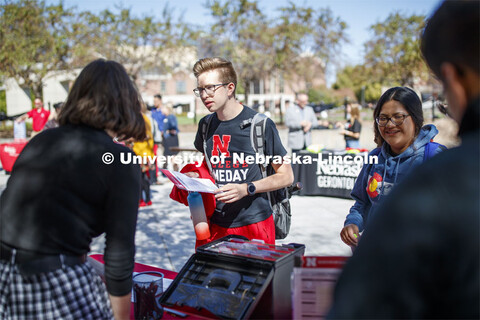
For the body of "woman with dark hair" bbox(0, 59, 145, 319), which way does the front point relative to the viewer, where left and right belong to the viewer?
facing away from the viewer and to the right of the viewer

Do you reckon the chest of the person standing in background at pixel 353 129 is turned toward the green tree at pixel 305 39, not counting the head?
no

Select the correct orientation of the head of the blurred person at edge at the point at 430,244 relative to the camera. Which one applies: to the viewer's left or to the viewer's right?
to the viewer's left

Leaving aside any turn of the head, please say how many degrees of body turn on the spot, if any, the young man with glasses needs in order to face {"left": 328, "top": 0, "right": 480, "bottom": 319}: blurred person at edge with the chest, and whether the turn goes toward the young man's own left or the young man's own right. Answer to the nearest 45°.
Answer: approximately 45° to the young man's own left

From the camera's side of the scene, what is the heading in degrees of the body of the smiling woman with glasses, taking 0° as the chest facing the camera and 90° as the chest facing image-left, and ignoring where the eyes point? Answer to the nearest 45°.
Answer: approximately 45°

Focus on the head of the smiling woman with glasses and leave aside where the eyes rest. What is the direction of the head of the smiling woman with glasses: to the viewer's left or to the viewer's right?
to the viewer's left

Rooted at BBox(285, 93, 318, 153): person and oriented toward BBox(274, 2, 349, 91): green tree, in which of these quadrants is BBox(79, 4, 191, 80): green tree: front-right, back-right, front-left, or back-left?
front-left

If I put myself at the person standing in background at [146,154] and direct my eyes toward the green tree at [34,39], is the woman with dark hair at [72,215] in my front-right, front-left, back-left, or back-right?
back-left

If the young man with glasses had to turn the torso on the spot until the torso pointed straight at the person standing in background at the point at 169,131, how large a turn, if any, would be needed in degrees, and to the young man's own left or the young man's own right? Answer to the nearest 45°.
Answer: approximately 135° to the young man's own right

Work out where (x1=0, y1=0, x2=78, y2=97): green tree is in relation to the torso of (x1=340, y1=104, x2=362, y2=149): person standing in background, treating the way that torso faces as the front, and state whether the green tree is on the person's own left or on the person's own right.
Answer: on the person's own right

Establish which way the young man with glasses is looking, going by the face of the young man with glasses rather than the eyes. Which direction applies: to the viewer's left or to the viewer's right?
to the viewer's left

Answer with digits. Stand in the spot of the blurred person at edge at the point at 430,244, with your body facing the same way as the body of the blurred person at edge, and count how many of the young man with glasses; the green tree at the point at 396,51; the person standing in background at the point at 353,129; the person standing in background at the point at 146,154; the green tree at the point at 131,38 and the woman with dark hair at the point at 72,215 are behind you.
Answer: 0
